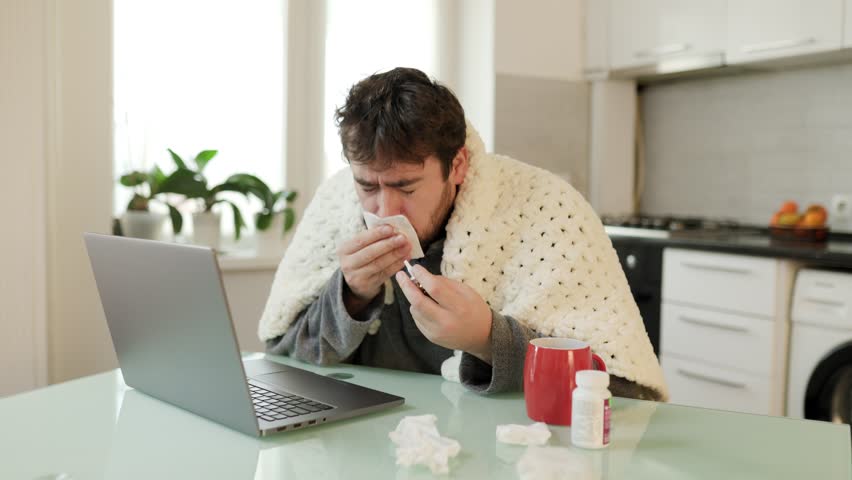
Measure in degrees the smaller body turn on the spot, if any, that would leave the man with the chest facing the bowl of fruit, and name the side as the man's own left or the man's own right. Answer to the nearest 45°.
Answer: approximately 180°

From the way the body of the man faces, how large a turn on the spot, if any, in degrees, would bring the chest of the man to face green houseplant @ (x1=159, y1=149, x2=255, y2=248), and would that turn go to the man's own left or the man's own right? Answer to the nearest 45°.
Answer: approximately 90° to the man's own right

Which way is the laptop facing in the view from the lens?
facing away from the viewer and to the right of the viewer

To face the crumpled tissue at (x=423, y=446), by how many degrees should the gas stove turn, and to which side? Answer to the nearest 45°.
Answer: approximately 45° to its left

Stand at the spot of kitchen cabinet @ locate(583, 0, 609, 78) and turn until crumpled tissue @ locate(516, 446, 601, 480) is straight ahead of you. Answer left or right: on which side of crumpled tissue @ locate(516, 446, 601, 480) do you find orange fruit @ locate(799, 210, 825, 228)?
left

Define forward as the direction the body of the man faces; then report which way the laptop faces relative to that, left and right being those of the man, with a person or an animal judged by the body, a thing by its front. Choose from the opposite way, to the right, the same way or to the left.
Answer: the opposite way

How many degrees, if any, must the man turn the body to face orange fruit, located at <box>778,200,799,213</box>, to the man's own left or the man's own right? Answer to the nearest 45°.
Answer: approximately 180°
